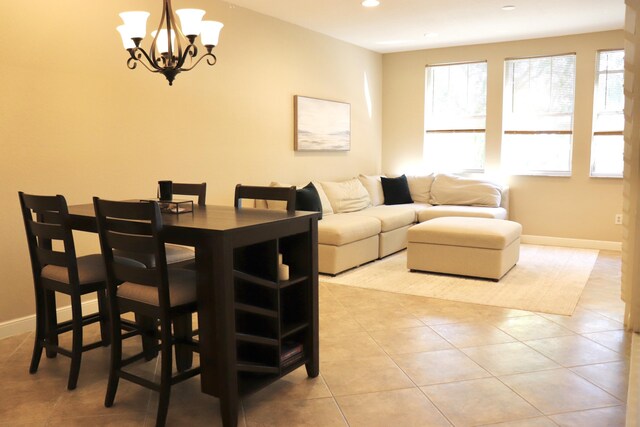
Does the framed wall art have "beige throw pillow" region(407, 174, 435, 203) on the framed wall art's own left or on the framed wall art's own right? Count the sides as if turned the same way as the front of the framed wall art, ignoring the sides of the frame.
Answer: on the framed wall art's own left

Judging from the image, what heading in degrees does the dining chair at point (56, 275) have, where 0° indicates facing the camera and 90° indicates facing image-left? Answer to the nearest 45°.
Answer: approximately 225°

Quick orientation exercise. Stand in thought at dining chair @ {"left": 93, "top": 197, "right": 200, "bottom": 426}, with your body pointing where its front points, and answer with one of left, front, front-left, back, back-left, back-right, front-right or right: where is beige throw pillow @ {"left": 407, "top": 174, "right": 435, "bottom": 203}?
front

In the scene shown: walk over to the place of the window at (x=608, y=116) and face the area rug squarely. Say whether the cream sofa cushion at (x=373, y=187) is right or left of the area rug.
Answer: right

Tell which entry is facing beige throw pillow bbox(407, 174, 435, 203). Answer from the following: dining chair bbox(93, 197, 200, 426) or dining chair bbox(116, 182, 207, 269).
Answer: dining chair bbox(93, 197, 200, 426)

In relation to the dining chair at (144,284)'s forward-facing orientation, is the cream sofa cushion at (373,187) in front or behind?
in front

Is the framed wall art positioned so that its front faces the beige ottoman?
yes

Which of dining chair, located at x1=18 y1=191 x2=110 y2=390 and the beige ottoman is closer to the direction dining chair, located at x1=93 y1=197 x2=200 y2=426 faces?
the beige ottoman

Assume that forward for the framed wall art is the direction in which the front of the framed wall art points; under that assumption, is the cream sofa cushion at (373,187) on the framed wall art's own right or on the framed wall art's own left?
on the framed wall art's own left

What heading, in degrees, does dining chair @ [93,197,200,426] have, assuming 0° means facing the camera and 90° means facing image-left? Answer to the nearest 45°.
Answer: approximately 225°

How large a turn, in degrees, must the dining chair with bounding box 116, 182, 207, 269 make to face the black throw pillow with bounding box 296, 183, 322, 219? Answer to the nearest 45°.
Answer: approximately 180°

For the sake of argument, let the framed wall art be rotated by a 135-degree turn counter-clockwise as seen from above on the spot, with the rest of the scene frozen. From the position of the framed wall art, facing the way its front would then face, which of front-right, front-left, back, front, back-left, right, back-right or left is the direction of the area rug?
back-right

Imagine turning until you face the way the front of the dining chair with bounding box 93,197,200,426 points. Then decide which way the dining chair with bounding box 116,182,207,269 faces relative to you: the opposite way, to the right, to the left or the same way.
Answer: the opposite way

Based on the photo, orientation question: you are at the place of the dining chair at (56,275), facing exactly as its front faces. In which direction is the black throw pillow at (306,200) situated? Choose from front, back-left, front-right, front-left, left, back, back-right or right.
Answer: front

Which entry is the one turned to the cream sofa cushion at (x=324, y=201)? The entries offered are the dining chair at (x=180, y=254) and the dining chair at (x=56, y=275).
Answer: the dining chair at (x=56, y=275)

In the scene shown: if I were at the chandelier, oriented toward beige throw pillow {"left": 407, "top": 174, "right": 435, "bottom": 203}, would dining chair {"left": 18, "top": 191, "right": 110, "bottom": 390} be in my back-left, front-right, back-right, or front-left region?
back-left

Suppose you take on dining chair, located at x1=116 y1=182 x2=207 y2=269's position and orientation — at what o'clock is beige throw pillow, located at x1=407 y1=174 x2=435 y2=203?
The beige throw pillow is roughly at 6 o'clock from the dining chair.

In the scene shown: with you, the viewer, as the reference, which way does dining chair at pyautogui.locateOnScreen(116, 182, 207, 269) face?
facing the viewer and to the left of the viewer
